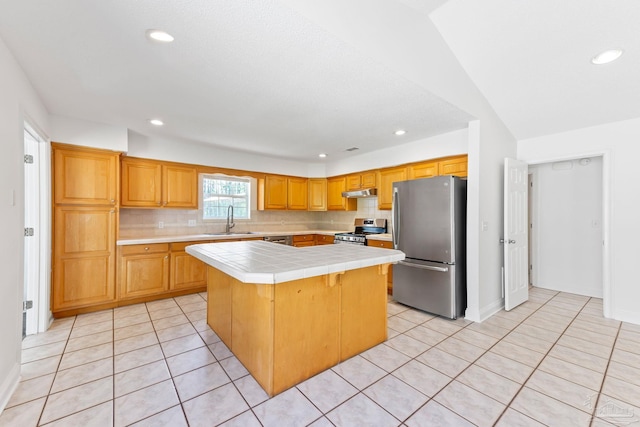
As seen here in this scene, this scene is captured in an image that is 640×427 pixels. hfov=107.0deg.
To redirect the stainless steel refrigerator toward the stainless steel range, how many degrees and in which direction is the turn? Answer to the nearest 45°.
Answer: approximately 90° to its right

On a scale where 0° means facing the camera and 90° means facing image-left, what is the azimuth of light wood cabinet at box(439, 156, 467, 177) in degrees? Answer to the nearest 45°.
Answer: approximately 45°

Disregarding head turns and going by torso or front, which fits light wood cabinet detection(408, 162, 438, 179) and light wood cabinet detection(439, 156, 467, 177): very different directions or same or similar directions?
same or similar directions

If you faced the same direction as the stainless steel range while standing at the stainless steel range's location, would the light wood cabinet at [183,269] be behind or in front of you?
in front

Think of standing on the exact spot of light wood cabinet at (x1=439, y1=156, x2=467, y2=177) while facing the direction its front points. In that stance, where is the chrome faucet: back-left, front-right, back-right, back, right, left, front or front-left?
front-right

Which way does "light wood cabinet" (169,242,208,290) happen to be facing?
toward the camera

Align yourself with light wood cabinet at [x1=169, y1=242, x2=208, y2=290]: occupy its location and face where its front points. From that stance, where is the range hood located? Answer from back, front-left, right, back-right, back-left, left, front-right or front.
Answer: left

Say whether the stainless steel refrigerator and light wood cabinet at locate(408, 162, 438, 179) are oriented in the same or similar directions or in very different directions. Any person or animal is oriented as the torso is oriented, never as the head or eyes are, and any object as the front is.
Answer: same or similar directions

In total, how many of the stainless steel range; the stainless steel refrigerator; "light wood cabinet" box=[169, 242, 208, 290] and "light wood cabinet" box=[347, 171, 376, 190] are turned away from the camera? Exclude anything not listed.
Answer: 0

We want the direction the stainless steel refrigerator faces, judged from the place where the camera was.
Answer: facing the viewer and to the left of the viewer

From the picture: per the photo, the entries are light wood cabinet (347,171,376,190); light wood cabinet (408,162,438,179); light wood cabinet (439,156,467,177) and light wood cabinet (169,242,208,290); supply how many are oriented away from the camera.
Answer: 0

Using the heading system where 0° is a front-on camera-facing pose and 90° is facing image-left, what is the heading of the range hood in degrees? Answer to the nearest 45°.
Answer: approximately 45°

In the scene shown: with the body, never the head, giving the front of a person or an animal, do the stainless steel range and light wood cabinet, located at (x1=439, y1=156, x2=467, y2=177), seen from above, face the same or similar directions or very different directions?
same or similar directions
